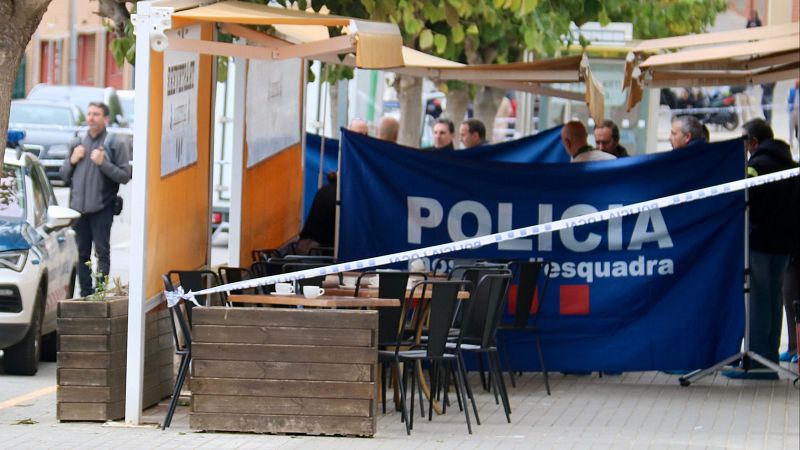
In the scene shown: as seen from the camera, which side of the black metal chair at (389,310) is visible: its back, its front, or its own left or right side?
back

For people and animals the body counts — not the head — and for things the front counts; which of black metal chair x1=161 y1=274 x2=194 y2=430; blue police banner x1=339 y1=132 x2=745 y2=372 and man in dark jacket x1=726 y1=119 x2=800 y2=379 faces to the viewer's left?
the man in dark jacket

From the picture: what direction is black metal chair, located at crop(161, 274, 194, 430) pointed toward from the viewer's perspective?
to the viewer's right

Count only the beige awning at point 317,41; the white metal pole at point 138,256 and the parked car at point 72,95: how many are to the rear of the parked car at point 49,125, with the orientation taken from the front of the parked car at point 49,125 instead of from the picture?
1

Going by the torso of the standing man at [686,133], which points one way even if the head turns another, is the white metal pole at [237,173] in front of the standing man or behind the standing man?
in front

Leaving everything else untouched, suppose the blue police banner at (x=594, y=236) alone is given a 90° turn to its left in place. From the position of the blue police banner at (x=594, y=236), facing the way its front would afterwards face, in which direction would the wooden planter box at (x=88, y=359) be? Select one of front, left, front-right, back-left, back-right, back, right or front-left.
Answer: back-right

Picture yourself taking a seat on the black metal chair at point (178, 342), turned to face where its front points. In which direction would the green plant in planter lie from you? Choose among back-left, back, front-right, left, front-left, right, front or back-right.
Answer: back-left

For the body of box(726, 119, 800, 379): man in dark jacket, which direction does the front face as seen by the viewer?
to the viewer's left
